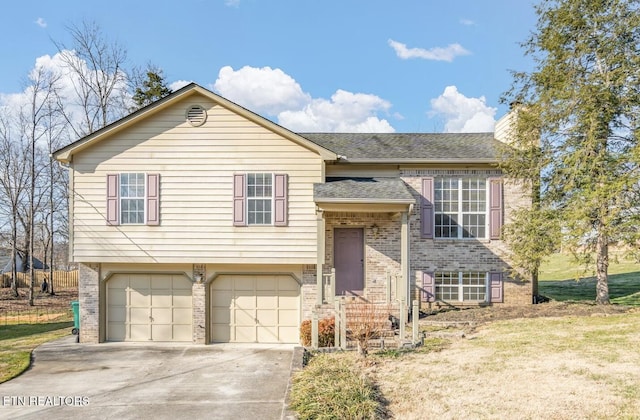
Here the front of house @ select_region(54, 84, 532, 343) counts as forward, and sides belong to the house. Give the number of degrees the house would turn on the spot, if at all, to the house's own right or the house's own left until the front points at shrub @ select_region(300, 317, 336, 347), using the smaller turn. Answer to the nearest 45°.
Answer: approximately 45° to the house's own left

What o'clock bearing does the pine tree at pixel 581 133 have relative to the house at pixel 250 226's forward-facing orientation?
The pine tree is roughly at 9 o'clock from the house.

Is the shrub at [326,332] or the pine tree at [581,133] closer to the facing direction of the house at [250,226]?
the shrub

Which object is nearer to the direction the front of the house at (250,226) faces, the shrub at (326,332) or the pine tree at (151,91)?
the shrub

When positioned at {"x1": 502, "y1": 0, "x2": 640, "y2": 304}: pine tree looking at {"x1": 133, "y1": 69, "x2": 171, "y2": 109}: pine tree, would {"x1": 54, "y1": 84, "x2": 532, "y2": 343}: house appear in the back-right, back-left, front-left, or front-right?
front-left

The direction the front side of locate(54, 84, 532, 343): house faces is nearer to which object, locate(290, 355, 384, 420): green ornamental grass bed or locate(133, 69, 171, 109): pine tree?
the green ornamental grass bed

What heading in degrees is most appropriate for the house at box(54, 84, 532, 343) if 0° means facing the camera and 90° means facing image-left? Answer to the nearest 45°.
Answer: approximately 0°

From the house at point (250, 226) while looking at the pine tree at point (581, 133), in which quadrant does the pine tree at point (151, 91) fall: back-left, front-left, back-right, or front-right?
back-left
